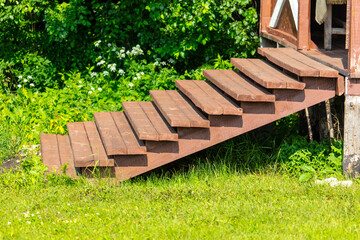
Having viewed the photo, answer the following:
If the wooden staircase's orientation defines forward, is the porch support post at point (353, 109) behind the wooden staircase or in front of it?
behind

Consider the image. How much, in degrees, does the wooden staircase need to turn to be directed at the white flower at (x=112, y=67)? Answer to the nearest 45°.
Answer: approximately 90° to its right

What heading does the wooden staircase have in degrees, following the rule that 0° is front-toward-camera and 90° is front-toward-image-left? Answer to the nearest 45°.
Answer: approximately 90°

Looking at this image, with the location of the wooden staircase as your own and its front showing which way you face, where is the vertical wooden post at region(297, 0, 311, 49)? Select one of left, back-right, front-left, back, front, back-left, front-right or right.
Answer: back-right

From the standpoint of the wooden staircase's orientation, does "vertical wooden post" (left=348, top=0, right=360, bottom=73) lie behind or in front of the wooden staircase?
behind

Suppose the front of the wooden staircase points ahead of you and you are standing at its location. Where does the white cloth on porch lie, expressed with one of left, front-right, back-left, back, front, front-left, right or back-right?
back-right
